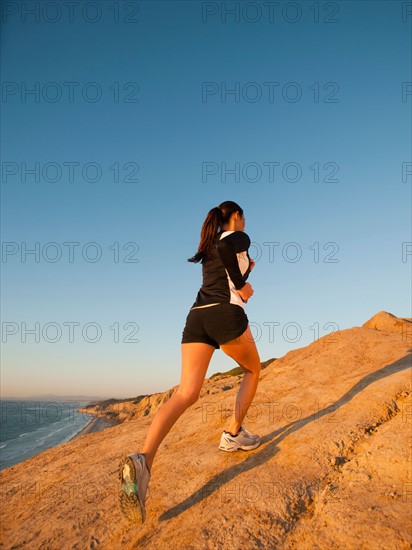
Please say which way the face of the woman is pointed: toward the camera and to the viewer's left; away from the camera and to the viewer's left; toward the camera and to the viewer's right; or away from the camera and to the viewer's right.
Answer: away from the camera and to the viewer's right

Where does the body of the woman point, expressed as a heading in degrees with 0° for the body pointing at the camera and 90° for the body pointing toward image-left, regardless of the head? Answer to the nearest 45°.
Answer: approximately 225°
